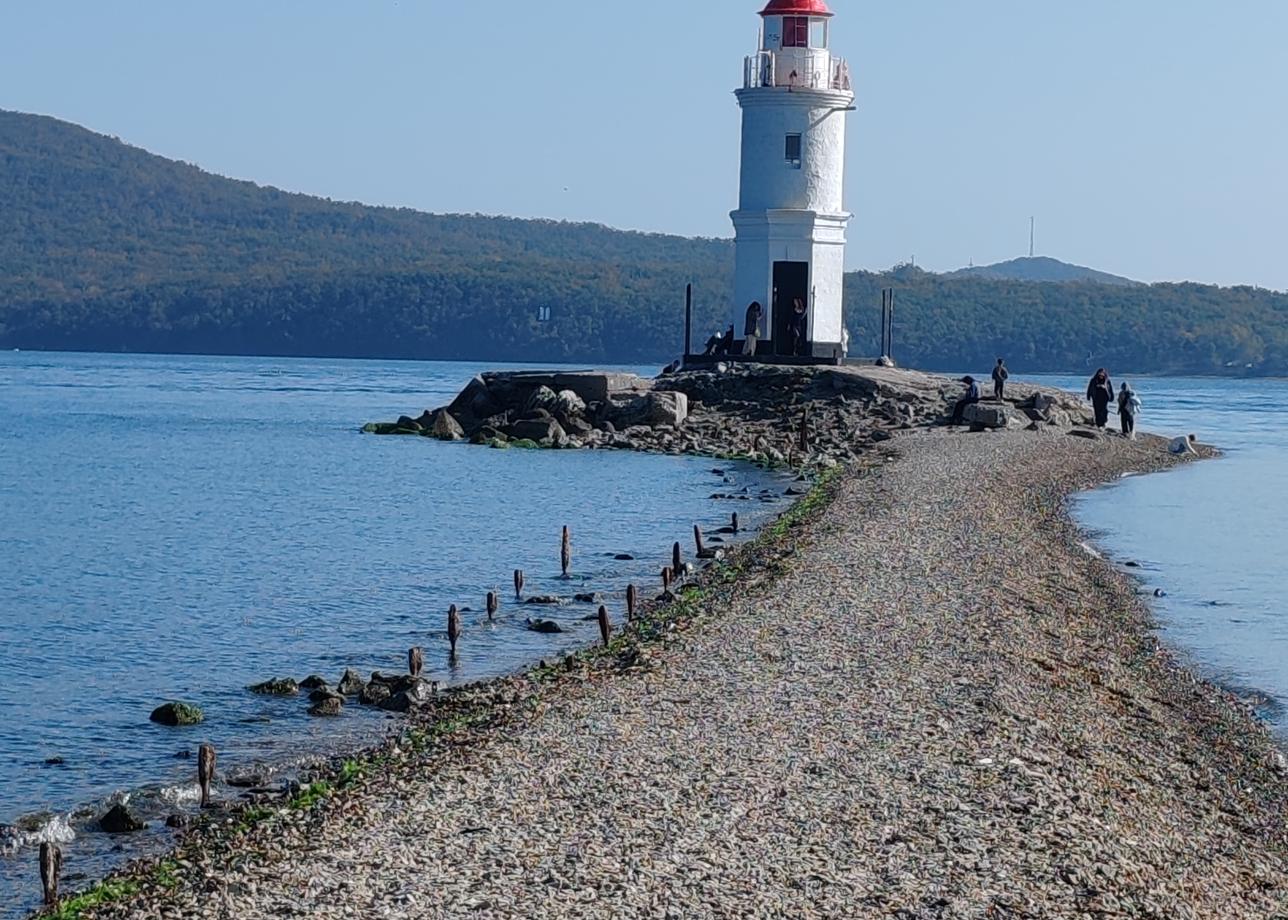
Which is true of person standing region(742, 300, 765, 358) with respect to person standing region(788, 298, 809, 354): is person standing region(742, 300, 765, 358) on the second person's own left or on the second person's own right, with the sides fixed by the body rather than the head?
on the second person's own right

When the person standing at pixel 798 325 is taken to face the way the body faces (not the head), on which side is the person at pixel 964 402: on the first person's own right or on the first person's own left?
on the first person's own left

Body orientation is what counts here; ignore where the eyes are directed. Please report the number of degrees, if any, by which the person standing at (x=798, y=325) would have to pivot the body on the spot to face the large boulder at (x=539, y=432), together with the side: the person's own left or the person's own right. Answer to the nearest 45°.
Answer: approximately 90° to the person's own right

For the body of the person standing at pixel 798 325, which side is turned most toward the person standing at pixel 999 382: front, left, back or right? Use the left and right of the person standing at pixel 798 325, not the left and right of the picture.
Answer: left

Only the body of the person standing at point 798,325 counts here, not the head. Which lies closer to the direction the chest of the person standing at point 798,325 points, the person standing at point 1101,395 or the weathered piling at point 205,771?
the weathered piling

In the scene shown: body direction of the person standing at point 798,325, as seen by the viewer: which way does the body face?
toward the camera

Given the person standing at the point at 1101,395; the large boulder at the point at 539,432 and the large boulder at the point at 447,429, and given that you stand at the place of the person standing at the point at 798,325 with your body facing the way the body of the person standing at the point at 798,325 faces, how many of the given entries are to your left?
1

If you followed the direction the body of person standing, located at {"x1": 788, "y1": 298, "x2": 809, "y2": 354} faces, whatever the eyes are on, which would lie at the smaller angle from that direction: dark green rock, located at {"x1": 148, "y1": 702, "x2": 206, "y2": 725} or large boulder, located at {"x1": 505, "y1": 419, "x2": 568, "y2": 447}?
the dark green rock

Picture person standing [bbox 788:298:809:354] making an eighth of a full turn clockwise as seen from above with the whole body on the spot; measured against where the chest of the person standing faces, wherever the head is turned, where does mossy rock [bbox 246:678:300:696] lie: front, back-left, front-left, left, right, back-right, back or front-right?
front-left

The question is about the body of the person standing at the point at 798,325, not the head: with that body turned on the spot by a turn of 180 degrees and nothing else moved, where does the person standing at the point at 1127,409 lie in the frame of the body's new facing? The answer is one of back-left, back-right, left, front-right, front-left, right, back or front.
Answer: right

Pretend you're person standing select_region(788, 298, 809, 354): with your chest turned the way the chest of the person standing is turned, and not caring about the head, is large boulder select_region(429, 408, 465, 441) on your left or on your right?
on your right

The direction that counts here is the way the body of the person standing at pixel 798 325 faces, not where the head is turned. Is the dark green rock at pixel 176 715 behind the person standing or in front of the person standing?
in front

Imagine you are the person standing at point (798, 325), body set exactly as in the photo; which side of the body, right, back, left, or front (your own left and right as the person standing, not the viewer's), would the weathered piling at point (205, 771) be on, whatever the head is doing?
front
